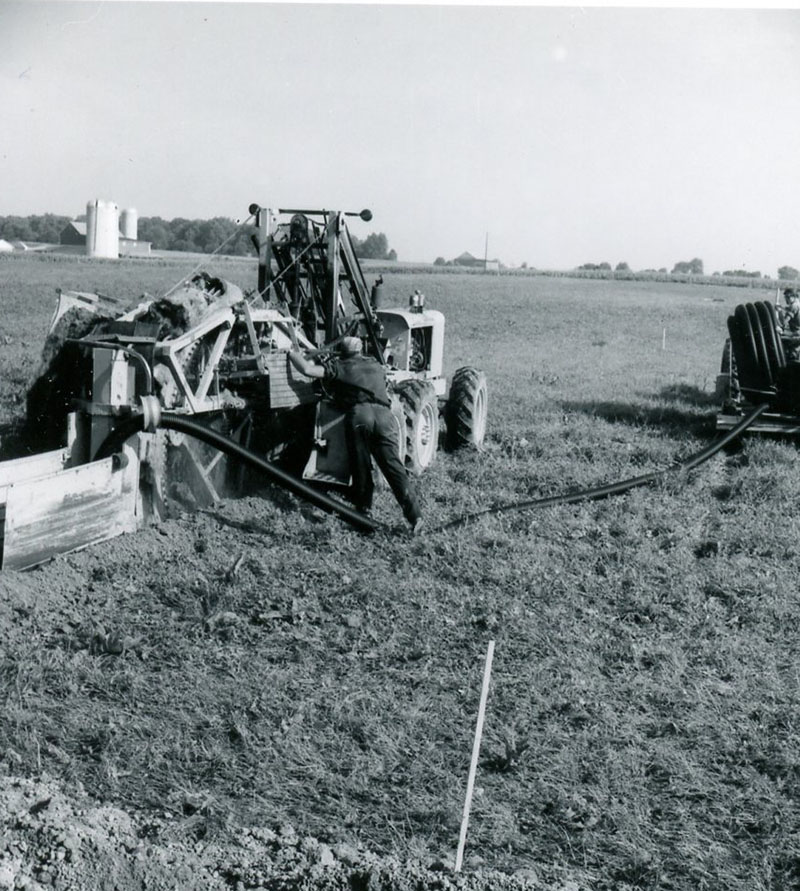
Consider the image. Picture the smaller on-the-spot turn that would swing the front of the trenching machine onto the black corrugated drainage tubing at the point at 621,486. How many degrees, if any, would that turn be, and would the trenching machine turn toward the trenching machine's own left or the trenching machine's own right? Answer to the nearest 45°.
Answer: approximately 45° to the trenching machine's own right

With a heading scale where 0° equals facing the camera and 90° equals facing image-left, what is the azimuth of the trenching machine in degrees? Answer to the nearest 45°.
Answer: approximately 225°
